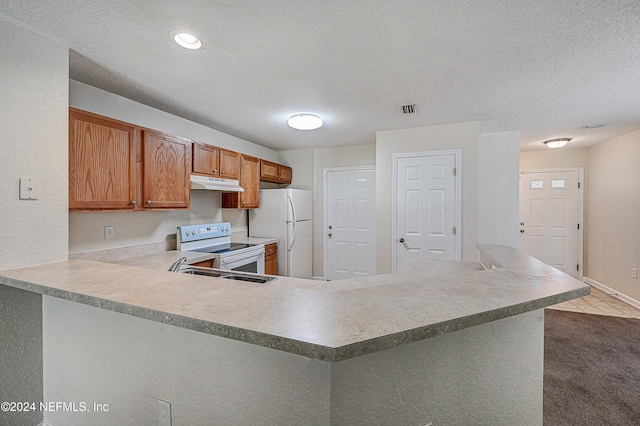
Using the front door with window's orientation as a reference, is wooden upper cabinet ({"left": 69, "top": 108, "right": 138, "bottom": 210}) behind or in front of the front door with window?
in front

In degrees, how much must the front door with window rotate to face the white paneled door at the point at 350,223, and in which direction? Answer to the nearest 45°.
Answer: approximately 45° to its right

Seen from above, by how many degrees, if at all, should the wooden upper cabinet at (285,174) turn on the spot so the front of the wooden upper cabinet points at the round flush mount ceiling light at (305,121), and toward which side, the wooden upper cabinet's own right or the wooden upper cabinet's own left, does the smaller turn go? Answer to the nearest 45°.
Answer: approximately 45° to the wooden upper cabinet's own right

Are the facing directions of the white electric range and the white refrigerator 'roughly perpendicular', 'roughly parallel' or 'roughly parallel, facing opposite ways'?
roughly parallel

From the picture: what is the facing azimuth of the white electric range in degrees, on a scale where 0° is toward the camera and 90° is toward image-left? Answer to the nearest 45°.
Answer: approximately 315°

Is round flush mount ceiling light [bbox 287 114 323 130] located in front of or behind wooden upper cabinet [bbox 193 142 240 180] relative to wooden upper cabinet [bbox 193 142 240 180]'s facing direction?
in front

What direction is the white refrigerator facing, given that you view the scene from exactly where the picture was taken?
facing the viewer and to the right of the viewer

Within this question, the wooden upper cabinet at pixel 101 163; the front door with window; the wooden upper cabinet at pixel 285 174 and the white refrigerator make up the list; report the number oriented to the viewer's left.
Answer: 0

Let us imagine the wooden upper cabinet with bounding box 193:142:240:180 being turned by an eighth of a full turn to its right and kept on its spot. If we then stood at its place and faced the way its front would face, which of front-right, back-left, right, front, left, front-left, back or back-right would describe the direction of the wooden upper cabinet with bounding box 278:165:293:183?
back-left

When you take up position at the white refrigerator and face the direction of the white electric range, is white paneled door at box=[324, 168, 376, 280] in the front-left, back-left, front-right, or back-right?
back-left

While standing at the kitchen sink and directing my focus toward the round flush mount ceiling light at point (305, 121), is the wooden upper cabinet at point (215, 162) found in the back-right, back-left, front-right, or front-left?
front-left

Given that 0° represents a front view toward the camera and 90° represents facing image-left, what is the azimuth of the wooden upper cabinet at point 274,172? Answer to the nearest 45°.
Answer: approximately 315°

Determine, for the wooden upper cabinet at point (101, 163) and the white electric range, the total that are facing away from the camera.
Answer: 0

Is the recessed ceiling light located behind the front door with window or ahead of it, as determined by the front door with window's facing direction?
ahead

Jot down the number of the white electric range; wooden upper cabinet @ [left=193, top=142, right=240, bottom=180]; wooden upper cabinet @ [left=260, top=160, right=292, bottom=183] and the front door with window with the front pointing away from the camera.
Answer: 0

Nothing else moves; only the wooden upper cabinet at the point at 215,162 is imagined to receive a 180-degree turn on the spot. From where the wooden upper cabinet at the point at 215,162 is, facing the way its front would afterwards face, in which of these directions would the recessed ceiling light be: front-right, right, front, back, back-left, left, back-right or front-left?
back-left

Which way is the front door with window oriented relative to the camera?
toward the camera
